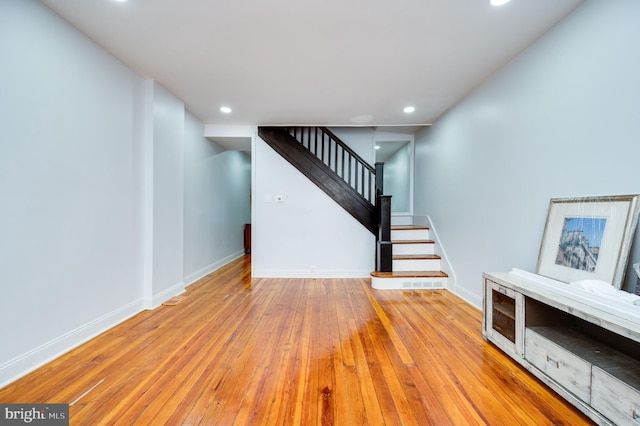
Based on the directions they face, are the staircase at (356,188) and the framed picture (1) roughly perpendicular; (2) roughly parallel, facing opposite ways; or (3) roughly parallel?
roughly perpendicular

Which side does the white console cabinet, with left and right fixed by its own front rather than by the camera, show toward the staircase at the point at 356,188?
right

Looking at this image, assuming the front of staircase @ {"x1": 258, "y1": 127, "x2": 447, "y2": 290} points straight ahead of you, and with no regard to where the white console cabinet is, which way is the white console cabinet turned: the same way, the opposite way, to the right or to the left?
to the right

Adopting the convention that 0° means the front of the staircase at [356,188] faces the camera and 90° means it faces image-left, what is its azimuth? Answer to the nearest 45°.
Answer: approximately 0°

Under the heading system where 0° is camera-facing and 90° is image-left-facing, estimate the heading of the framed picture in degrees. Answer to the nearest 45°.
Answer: approximately 45°

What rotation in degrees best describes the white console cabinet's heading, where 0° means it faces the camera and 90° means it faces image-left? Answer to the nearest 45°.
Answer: approximately 45°

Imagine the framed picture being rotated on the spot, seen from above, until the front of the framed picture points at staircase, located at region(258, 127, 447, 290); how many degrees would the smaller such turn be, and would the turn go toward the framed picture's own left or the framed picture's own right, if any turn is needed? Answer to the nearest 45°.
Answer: approximately 90° to the framed picture's own right
